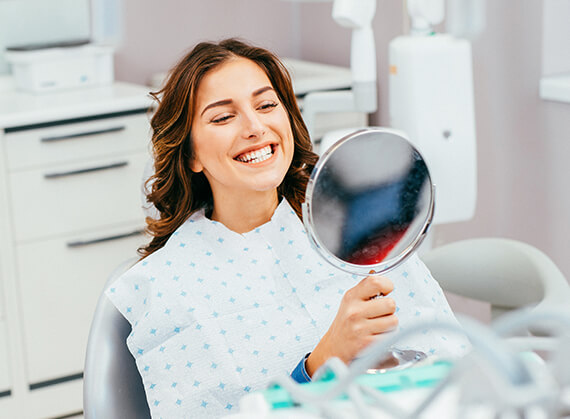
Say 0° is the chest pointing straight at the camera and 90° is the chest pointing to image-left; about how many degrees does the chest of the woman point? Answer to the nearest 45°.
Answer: approximately 315°

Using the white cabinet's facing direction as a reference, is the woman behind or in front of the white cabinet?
in front

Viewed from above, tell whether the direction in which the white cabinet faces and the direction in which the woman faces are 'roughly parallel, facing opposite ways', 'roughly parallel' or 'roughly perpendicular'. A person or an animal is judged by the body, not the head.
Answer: roughly parallel

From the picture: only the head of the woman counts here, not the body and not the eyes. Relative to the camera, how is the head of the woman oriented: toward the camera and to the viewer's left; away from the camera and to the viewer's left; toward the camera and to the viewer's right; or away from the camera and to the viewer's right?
toward the camera and to the viewer's right

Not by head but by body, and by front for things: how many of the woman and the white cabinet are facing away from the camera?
0

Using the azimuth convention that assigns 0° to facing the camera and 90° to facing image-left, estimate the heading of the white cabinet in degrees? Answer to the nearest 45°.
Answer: approximately 315°

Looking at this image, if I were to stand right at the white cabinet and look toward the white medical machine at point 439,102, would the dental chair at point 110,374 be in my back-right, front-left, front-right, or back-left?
front-right

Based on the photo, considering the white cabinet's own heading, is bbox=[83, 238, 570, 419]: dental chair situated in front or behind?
in front
